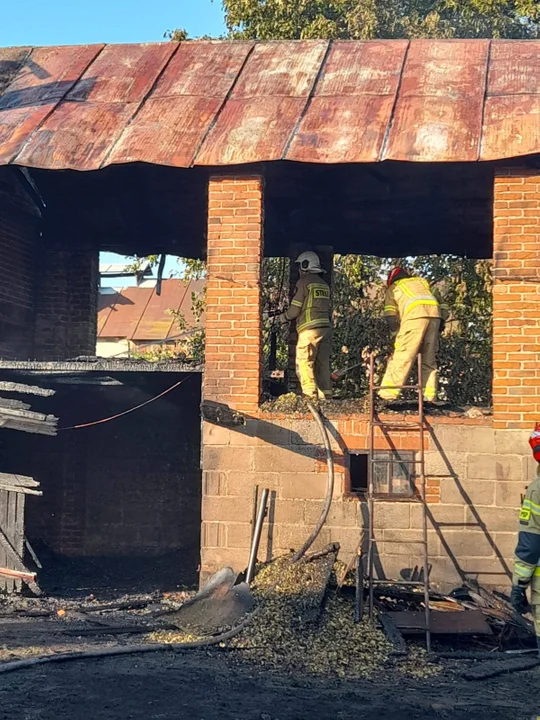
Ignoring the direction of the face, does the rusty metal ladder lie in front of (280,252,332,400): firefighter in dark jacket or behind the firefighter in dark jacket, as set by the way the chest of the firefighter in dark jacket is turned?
behind

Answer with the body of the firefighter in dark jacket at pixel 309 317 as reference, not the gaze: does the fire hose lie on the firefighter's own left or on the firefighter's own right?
on the firefighter's own left

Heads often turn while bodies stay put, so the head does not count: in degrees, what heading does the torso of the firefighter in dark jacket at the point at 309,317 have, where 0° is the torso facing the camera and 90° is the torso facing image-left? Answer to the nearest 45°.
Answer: approximately 135°

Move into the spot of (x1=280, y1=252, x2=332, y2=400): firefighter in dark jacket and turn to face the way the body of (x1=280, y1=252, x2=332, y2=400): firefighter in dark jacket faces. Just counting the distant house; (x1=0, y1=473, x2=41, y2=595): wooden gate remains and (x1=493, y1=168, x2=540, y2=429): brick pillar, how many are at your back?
1

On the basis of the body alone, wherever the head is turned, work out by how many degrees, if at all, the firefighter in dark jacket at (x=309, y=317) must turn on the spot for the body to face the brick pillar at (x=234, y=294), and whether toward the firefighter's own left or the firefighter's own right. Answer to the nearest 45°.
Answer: approximately 90° to the firefighter's own left

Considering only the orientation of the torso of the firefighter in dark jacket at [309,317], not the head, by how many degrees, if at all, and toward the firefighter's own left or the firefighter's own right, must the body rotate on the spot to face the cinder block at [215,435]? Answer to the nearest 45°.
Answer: approximately 90° to the firefighter's own left

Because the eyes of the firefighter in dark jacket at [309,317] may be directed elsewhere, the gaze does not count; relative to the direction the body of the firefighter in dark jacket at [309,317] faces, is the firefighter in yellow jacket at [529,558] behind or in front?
behind

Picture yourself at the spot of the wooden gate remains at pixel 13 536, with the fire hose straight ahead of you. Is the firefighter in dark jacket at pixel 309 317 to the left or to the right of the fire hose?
left

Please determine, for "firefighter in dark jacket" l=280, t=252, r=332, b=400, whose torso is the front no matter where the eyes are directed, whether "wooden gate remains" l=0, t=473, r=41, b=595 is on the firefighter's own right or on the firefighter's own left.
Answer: on the firefighter's own left
